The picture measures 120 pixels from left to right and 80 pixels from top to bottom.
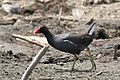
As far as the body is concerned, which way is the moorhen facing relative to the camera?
to the viewer's left
